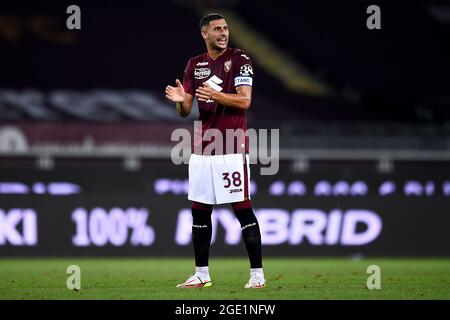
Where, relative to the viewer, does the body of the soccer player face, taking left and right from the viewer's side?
facing the viewer and to the left of the viewer

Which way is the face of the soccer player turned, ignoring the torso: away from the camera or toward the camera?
toward the camera
